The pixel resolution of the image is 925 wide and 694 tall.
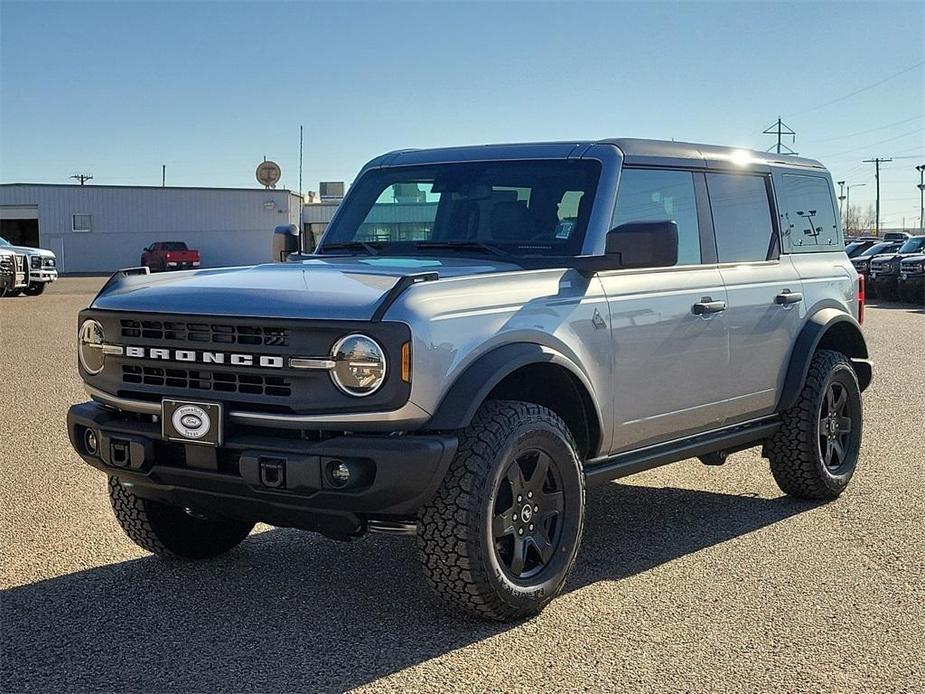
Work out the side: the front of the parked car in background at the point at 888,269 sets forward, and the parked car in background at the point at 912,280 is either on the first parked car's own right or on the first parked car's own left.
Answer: on the first parked car's own left

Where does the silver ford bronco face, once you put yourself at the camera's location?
facing the viewer and to the left of the viewer

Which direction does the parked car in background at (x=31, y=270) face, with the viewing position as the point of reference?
facing the viewer and to the right of the viewer

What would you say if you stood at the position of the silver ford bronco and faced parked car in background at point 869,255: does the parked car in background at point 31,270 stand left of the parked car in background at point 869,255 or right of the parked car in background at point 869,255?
left

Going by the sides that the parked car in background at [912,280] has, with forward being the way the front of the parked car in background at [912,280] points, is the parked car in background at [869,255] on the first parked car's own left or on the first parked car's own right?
on the first parked car's own right

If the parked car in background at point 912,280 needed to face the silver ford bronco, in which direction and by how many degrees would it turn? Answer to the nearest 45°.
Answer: approximately 45° to its left

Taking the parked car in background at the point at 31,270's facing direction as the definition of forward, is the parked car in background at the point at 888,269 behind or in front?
in front
